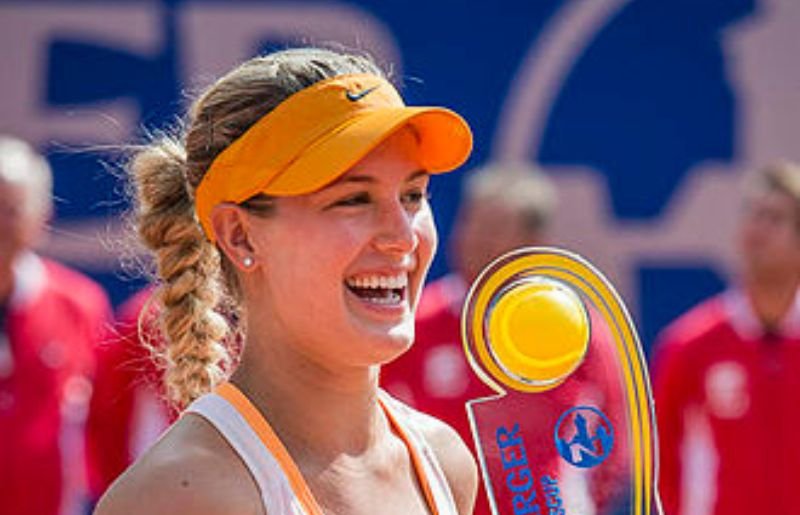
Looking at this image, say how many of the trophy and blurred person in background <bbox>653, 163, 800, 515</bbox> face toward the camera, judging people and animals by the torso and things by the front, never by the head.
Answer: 2

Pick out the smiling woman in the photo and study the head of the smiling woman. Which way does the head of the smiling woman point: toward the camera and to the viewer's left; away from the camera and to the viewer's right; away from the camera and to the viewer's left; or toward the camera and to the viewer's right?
toward the camera and to the viewer's right

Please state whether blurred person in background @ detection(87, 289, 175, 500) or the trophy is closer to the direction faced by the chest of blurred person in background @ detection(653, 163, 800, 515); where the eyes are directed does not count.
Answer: the trophy

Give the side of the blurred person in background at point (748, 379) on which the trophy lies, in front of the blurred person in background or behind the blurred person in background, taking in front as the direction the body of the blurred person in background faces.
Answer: in front

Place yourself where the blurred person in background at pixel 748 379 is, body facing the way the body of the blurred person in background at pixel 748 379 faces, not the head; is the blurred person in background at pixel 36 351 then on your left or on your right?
on your right

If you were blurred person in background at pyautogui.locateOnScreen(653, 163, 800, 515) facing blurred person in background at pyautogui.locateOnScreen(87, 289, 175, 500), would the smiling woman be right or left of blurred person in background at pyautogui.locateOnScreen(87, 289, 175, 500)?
left

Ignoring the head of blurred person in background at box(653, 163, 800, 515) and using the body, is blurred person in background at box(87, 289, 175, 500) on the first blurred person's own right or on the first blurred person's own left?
on the first blurred person's own right

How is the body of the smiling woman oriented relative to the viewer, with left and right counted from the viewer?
facing the viewer and to the right of the viewer

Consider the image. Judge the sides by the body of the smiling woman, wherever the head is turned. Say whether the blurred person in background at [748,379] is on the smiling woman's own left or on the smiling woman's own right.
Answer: on the smiling woman's own left

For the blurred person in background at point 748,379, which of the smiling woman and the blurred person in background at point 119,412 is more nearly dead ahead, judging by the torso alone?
the smiling woman

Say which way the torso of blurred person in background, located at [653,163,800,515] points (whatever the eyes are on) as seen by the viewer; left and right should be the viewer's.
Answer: facing the viewer

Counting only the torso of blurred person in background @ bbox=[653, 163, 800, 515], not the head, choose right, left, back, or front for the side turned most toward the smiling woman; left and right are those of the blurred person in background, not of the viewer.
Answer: front

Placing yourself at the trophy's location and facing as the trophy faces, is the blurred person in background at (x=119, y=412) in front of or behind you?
behind
